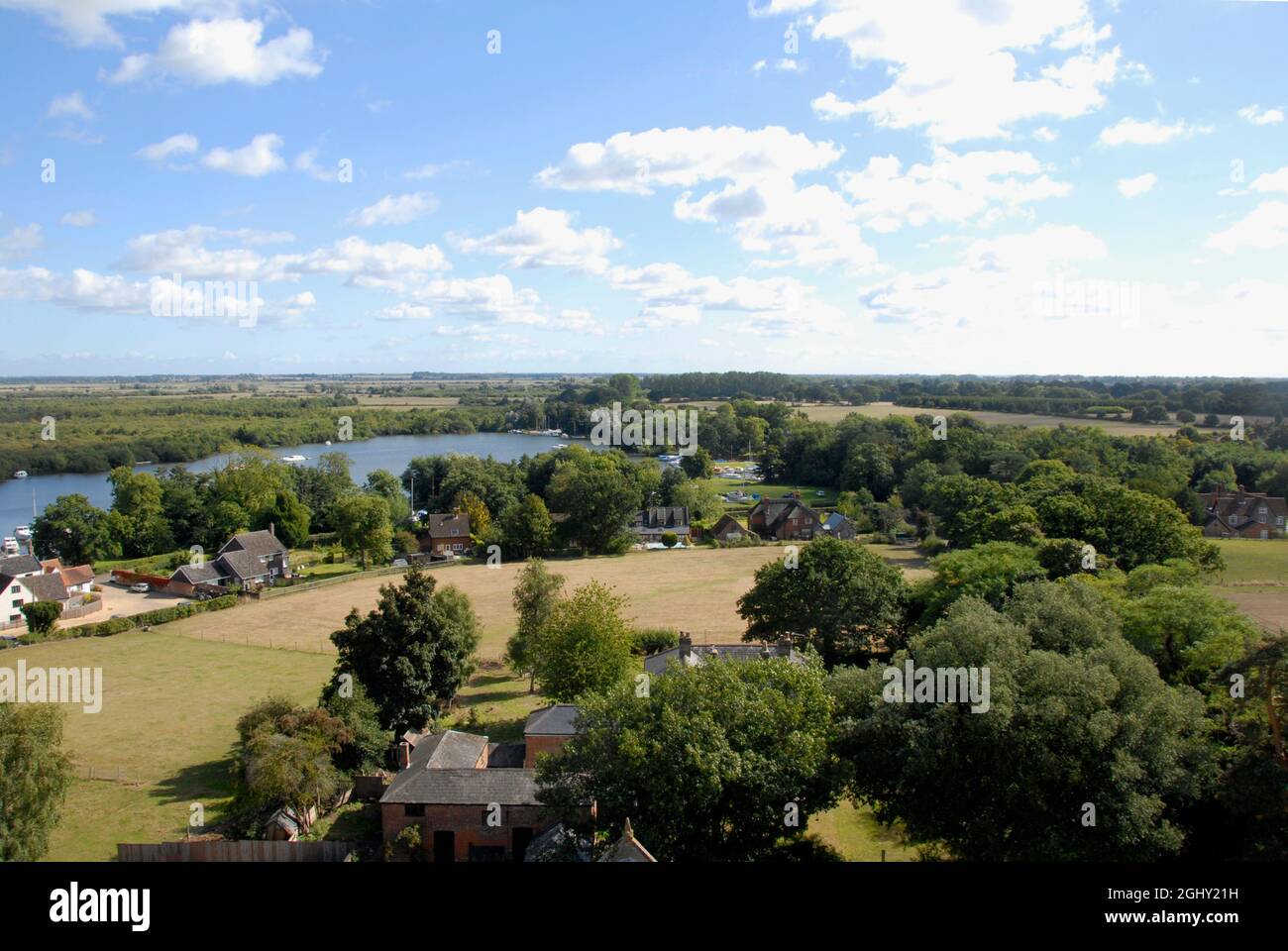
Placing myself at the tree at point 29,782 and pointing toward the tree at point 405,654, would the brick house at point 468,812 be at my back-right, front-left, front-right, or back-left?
front-right

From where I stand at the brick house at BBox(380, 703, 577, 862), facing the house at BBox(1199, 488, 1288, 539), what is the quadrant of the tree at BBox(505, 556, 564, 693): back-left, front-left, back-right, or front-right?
front-left

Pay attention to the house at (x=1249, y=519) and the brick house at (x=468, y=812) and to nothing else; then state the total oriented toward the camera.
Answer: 2

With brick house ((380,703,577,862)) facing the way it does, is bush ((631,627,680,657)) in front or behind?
behind

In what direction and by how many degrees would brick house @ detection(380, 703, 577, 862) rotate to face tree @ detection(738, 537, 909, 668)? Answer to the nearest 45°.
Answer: approximately 135° to its left

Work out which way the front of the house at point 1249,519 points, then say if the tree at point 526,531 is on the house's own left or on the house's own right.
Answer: on the house's own right

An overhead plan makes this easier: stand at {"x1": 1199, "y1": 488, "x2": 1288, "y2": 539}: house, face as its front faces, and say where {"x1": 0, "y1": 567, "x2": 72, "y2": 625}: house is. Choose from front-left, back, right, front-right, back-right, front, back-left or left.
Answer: front-right

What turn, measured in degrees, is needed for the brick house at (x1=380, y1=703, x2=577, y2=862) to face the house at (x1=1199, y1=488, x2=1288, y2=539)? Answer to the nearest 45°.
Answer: approximately 135° to its left

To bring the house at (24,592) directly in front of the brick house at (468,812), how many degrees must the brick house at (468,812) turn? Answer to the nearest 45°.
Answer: approximately 135° to its right

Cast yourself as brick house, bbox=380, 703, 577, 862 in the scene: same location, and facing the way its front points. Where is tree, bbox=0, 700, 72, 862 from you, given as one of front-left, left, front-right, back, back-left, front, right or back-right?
right

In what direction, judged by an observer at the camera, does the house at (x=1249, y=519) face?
facing the viewer

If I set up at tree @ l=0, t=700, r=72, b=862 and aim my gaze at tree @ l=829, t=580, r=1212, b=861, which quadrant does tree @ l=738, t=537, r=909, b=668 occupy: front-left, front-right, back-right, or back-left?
front-left

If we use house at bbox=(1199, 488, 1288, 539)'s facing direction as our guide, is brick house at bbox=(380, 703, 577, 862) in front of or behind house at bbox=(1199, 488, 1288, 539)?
in front

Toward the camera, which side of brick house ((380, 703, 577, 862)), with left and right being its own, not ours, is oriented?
front
